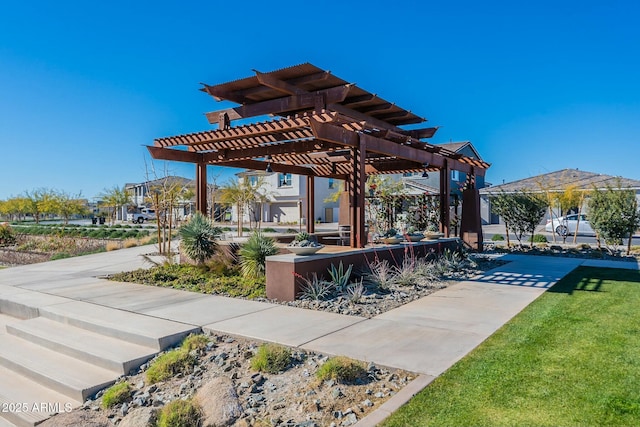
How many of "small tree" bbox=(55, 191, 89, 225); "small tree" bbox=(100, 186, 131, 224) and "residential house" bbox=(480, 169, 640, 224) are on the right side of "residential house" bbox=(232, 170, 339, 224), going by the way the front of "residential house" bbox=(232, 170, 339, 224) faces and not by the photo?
2

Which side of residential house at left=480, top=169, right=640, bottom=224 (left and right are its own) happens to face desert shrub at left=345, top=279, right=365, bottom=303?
front

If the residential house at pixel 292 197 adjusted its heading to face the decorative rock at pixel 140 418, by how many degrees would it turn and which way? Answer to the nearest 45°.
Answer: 0° — it already faces it

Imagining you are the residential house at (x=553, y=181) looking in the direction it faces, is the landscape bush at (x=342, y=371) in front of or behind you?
in front

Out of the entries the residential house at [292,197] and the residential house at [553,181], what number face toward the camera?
2

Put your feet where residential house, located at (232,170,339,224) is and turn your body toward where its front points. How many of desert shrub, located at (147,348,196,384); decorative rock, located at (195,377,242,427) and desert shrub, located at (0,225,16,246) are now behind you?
0

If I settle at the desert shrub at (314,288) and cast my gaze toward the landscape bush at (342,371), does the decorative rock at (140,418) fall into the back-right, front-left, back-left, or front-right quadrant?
front-right

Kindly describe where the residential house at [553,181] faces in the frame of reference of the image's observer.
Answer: facing the viewer

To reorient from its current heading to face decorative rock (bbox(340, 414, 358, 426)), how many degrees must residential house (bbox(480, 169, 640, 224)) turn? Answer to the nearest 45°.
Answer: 0° — it already faces it

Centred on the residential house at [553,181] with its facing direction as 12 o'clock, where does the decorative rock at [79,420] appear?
The decorative rock is roughly at 12 o'clock from the residential house.

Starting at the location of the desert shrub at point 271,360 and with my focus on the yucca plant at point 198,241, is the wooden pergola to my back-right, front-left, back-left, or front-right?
front-right

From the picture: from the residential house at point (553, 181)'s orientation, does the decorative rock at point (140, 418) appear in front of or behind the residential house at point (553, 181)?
in front

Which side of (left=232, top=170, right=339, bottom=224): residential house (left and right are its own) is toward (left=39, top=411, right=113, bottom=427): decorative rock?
front

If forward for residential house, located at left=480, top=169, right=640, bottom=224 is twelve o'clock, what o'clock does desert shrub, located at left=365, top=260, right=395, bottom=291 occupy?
The desert shrub is roughly at 12 o'clock from the residential house.

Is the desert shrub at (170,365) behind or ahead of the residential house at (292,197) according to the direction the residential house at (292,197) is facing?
ahead

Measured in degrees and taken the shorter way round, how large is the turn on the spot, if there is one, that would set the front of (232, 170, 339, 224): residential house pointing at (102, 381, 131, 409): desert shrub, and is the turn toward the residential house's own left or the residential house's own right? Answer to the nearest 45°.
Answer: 0° — it already faces it

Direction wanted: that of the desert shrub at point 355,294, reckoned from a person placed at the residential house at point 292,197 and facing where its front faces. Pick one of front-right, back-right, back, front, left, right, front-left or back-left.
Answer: front

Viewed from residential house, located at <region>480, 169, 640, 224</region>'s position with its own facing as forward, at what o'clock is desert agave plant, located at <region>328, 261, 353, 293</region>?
The desert agave plant is roughly at 12 o'clock from the residential house.
